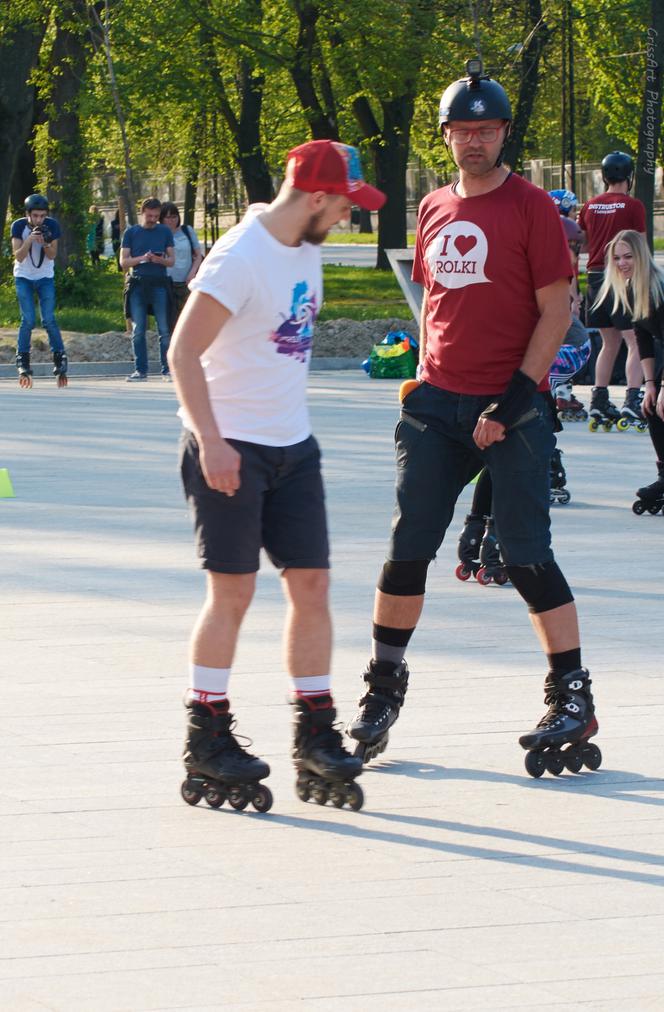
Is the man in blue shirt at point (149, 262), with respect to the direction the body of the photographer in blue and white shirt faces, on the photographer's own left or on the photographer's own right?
on the photographer's own left

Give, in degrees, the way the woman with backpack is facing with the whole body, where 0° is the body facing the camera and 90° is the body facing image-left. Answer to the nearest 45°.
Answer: approximately 45°

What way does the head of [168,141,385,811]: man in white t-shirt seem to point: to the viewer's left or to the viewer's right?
to the viewer's right

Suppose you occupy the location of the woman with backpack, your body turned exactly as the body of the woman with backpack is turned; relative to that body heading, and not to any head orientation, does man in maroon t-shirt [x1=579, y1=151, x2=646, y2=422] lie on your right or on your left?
on your left

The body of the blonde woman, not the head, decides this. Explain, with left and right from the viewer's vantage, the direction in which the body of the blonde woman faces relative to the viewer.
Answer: facing the viewer and to the left of the viewer

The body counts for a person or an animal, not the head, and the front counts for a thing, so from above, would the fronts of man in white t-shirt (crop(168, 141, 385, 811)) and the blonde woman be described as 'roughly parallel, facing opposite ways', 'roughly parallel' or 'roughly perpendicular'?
roughly perpendicular

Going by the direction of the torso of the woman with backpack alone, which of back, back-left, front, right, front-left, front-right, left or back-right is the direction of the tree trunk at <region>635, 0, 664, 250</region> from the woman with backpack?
back

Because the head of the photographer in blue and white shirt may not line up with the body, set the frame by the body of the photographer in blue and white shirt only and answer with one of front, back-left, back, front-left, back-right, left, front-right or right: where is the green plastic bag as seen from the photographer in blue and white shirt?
left

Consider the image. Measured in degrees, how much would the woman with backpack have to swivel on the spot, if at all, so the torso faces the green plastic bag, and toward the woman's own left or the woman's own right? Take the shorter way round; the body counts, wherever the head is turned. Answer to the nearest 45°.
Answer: approximately 135° to the woman's own left

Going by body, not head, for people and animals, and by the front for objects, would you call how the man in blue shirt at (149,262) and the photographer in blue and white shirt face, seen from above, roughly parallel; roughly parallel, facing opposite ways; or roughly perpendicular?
roughly parallel

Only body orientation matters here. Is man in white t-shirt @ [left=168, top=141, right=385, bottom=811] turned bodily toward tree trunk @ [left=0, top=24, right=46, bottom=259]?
no

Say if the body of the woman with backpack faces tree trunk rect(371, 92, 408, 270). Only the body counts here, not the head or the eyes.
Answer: no

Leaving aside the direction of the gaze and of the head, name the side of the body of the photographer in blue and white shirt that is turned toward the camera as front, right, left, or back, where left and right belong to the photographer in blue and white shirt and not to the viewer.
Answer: front

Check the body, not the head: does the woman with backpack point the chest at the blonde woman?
no

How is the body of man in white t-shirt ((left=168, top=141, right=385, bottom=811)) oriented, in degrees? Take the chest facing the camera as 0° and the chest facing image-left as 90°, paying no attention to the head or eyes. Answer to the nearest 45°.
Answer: approximately 315°

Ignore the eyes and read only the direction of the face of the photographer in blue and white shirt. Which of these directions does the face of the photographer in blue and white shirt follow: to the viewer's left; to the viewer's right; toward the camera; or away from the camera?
toward the camera

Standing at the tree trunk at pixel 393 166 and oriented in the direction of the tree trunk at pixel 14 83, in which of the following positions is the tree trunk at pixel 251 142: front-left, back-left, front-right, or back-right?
front-right
